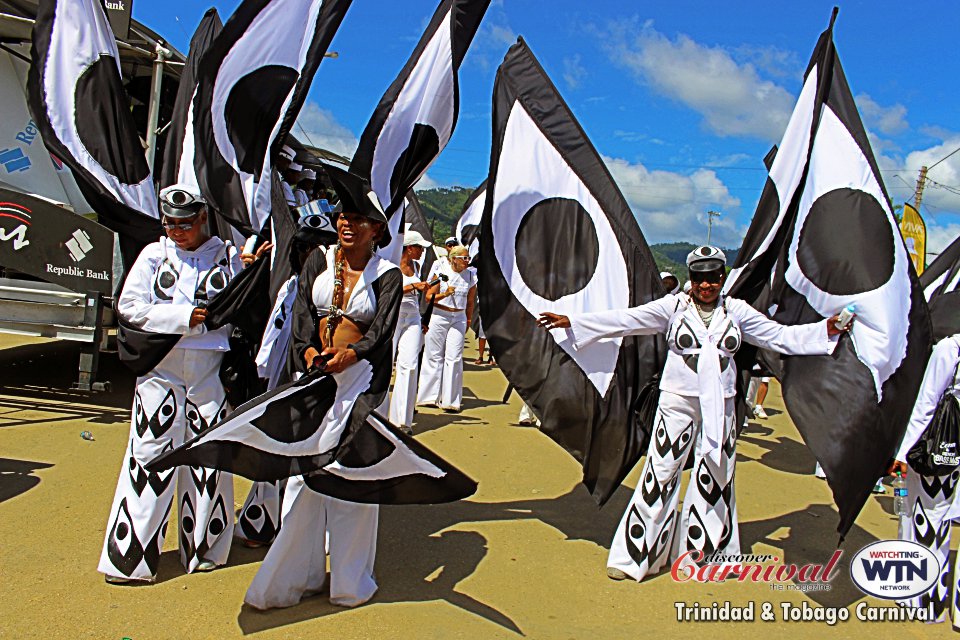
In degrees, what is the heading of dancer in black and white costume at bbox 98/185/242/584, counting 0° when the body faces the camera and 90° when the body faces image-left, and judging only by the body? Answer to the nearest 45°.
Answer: approximately 0°

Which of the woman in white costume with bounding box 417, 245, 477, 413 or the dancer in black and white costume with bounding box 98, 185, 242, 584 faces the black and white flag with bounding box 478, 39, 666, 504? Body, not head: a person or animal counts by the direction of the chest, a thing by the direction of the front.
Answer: the woman in white costume

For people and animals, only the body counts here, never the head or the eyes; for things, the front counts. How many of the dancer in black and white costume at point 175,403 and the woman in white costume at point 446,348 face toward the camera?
2

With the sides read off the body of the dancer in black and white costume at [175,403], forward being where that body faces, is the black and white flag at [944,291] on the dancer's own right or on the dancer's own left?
on the dancer's own left

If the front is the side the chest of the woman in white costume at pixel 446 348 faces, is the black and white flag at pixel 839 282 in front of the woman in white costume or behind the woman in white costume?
in front

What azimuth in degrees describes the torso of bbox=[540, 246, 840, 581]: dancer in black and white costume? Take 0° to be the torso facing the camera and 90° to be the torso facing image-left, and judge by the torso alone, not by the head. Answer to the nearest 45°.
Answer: approximately 0°

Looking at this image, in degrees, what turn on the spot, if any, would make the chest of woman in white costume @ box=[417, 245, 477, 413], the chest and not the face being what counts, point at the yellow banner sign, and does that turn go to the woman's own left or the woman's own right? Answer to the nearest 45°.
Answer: approximately 90° to the woman's own left

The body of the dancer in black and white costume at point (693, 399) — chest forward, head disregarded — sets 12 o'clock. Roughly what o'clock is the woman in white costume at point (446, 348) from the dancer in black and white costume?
The woman in white costume is roughly at 5 o'clock from the dancer in black and white costume.

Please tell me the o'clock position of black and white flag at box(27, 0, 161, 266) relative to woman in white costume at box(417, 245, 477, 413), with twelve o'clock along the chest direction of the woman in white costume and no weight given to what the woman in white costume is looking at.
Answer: The black and white flag is roughly at 1 o'clock from the woman in white costume.

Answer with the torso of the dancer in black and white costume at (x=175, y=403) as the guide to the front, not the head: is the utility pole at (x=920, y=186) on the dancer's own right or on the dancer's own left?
on the dancer's own left

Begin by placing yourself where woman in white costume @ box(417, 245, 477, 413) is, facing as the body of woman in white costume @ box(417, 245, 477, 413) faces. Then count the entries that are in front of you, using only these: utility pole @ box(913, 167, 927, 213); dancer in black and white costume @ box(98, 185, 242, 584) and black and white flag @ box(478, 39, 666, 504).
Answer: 2

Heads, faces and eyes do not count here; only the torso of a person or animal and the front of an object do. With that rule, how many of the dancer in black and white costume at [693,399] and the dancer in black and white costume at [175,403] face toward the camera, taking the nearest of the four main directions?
2
